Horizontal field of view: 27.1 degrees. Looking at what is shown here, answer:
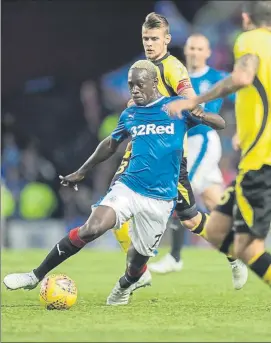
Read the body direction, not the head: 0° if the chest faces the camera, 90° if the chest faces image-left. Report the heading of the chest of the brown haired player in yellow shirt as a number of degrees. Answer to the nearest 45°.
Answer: approximately 45°

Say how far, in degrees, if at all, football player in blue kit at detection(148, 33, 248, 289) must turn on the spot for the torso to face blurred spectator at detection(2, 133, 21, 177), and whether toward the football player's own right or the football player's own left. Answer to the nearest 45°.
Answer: approximately 90° to the football player's own right

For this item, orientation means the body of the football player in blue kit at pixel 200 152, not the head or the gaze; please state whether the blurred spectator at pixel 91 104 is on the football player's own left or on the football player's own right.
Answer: on the football player's own right

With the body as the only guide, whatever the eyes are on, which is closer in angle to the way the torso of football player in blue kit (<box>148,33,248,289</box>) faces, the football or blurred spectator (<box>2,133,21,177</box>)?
the football

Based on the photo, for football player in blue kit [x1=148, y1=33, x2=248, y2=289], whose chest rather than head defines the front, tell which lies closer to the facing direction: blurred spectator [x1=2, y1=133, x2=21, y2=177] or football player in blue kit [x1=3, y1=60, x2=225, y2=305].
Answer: the football player in blue kit
